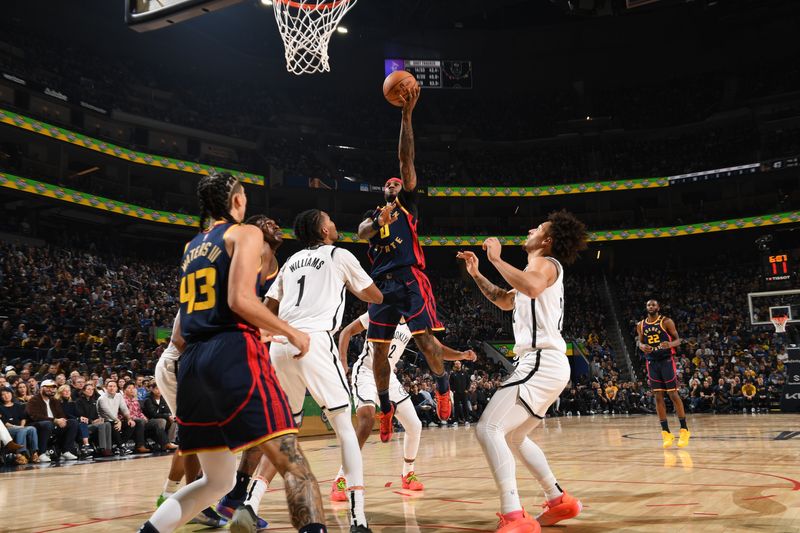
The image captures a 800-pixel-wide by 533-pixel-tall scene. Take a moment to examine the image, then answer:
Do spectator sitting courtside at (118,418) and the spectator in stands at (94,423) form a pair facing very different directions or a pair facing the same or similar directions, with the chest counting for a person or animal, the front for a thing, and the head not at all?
same or similar directions

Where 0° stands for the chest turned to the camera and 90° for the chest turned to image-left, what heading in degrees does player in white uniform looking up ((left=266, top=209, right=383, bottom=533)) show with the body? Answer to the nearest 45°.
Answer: approximately 225°

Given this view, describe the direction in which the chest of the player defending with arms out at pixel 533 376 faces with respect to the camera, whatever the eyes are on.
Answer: to the viewer's left

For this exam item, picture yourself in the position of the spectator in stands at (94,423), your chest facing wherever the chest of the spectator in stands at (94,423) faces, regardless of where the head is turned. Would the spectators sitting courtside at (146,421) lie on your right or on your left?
on your left

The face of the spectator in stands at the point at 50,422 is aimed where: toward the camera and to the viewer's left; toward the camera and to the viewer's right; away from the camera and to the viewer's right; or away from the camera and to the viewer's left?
toward the camera and to the viewer's right

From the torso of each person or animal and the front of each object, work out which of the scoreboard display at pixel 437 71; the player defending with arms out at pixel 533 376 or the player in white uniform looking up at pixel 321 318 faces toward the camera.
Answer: the scoreboard display

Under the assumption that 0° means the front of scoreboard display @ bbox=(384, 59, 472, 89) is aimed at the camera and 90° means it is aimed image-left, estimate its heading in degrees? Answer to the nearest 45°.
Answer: approximately 0°

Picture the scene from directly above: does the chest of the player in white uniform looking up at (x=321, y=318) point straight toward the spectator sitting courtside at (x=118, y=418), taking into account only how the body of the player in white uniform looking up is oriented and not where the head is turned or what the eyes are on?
no

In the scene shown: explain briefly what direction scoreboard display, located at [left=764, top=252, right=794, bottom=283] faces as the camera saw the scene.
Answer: facing the viewer

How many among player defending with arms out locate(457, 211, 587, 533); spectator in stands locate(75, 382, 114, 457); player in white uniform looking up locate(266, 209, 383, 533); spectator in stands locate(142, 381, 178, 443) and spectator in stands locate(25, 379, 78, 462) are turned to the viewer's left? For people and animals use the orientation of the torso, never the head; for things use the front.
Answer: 1

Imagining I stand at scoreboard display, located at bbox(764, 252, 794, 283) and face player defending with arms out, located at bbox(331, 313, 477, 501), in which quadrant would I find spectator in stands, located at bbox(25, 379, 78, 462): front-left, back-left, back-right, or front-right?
front-right

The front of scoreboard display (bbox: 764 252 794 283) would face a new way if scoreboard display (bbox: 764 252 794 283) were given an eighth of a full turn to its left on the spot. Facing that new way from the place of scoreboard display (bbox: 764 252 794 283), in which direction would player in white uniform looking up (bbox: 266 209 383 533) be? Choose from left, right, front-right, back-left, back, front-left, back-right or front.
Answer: front-right

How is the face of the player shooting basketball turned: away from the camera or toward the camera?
toward the camera

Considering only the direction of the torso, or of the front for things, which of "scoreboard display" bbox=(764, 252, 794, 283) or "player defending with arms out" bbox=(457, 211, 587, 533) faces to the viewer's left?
the player defending with arms out

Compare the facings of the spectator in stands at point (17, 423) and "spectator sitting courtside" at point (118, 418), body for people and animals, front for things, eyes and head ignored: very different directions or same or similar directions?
same or similar directions

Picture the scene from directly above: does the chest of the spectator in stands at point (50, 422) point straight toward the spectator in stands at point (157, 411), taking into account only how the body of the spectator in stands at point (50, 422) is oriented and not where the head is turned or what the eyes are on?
no

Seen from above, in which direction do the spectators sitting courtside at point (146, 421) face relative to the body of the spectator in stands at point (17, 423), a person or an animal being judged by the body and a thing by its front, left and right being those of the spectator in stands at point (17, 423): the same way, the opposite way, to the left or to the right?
the same way

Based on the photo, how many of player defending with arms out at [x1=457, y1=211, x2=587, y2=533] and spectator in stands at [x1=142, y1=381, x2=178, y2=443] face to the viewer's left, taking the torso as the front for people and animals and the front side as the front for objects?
1

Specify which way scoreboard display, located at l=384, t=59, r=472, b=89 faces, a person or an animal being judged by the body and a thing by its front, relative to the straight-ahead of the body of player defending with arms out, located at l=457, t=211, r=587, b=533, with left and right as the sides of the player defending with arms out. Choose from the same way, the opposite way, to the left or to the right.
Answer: to the left

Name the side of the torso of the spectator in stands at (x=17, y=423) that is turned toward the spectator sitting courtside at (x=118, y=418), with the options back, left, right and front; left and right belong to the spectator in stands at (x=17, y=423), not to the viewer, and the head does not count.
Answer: left
